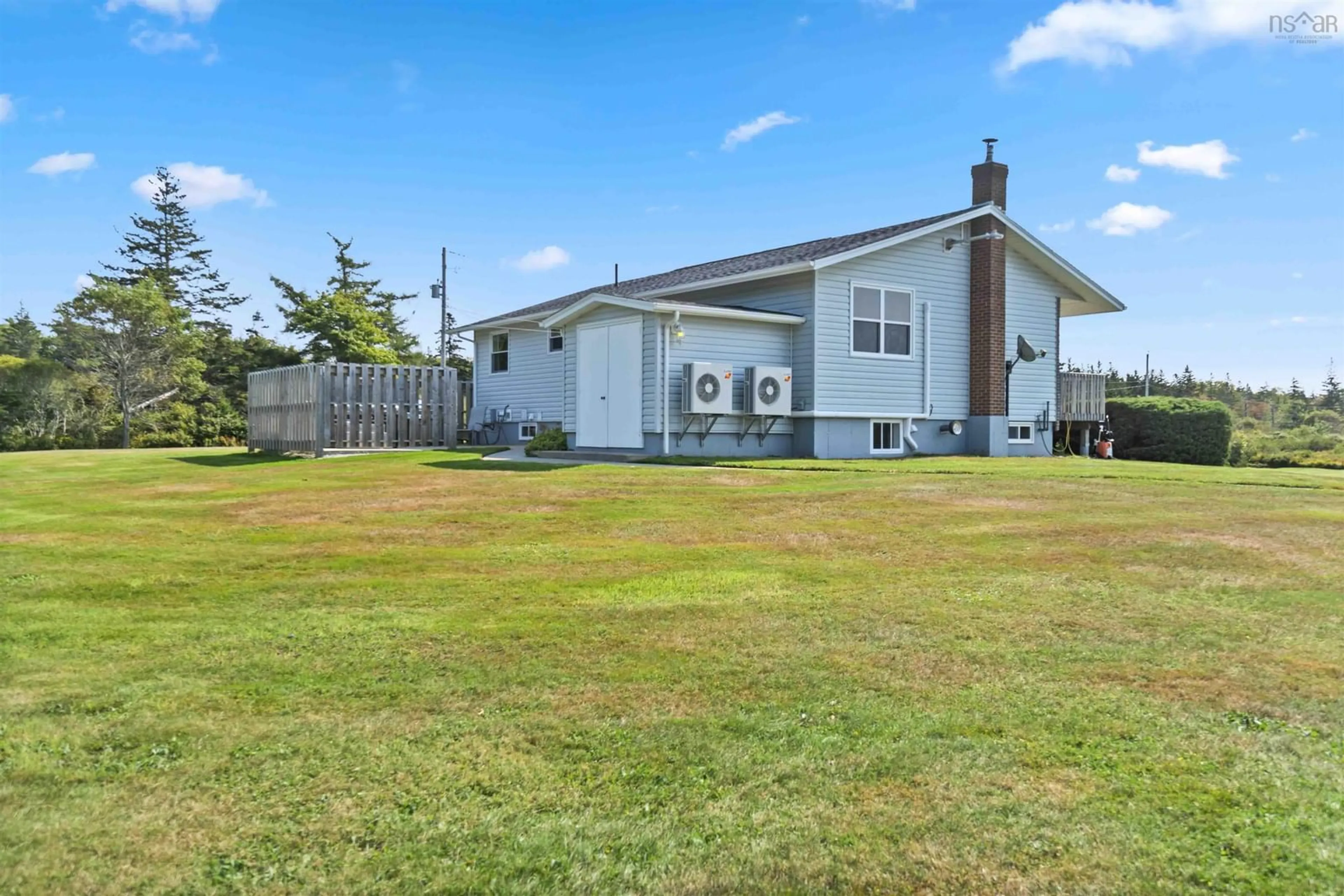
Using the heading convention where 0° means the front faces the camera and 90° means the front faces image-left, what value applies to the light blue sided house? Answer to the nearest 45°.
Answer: approximately 225°

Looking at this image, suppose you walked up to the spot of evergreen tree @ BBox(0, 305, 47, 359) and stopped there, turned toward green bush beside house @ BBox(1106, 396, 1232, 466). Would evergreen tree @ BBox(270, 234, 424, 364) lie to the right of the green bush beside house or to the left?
left

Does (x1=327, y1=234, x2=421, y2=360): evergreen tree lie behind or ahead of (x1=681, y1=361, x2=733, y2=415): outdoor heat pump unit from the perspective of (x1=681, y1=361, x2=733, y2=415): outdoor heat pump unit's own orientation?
behind
